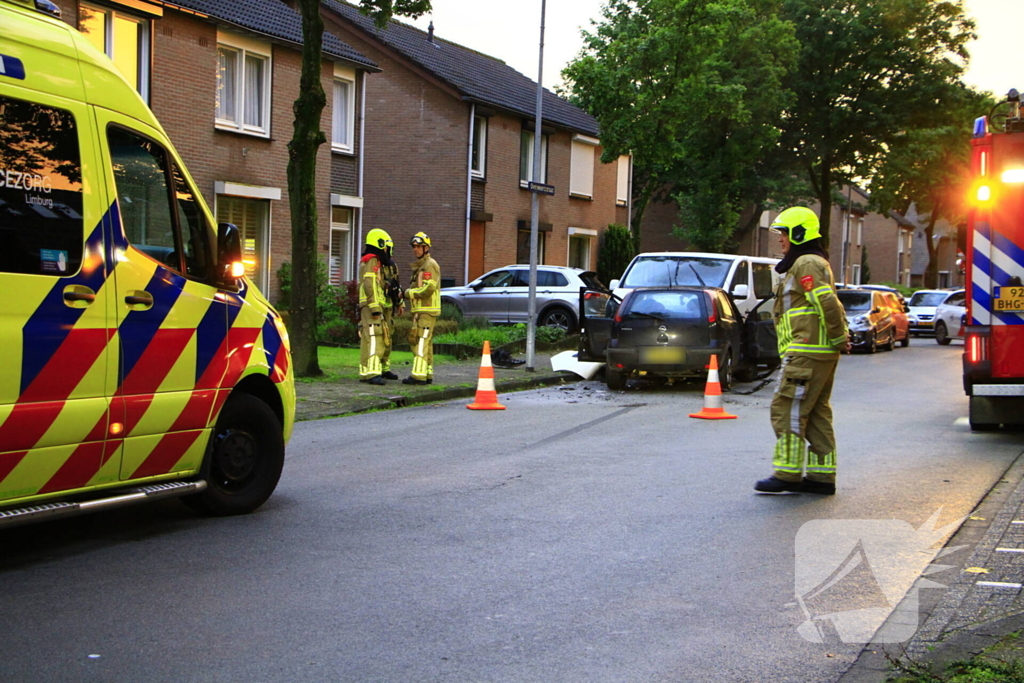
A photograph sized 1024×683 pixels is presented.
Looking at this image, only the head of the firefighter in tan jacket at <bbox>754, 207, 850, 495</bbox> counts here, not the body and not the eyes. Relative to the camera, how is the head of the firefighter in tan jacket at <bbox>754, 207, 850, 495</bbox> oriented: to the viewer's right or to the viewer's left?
to the viewer's left

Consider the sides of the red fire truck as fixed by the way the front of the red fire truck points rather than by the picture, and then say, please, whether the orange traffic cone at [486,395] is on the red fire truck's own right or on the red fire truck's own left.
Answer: on the red fire truck's own left

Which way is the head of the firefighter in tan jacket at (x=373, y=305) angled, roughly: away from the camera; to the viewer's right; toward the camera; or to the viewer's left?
to the viewer's right

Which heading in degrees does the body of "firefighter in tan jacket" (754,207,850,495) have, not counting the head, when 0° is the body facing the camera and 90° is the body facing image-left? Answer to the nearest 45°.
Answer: approximately 90°

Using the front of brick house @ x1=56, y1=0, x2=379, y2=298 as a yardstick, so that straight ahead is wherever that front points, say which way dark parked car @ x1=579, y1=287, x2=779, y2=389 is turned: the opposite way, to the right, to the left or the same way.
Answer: to the left

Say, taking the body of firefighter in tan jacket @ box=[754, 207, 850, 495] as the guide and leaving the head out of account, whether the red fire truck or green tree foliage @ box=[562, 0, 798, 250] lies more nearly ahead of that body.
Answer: the green tree foliage

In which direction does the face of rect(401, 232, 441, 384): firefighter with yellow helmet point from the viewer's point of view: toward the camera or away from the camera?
toward the camera

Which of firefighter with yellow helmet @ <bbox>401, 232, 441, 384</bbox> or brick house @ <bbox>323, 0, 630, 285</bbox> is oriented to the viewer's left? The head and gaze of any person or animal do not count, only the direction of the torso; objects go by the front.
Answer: the firefighter with yellow helmet

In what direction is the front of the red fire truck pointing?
away from the camera

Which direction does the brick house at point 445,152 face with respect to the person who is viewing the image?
facing the viewer and to the right of the viewer

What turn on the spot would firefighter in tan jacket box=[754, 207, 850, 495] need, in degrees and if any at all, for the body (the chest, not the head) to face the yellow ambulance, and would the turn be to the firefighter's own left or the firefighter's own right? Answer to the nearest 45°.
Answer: approximately 45° to the firefighter's own left

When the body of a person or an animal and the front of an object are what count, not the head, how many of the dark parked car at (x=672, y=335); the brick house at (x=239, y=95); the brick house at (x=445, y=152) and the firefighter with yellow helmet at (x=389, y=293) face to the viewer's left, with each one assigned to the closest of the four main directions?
0

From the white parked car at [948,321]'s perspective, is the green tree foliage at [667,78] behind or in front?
in front

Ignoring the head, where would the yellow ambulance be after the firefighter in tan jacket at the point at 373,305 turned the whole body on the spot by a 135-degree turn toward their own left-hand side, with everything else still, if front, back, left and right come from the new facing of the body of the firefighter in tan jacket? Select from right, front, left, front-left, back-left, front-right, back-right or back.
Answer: back-left

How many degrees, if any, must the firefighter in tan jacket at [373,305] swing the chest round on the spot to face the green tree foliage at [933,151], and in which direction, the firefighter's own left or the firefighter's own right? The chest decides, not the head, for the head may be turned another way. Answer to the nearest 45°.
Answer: approximately 45° to the firefighter's own left

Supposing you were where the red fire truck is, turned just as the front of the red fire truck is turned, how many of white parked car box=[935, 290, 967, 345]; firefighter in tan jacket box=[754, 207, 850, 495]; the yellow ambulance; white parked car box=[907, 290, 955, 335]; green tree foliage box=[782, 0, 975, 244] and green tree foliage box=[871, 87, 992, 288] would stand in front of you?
4

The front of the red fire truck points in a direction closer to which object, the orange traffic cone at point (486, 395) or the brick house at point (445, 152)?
the brick house

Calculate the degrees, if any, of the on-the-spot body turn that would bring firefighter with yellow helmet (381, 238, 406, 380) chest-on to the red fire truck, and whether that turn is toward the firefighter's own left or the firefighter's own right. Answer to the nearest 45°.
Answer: approximately 45° to the firefighter's own right

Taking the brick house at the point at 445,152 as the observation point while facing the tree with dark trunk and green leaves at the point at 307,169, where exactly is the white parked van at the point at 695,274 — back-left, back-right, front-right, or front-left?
front-left
